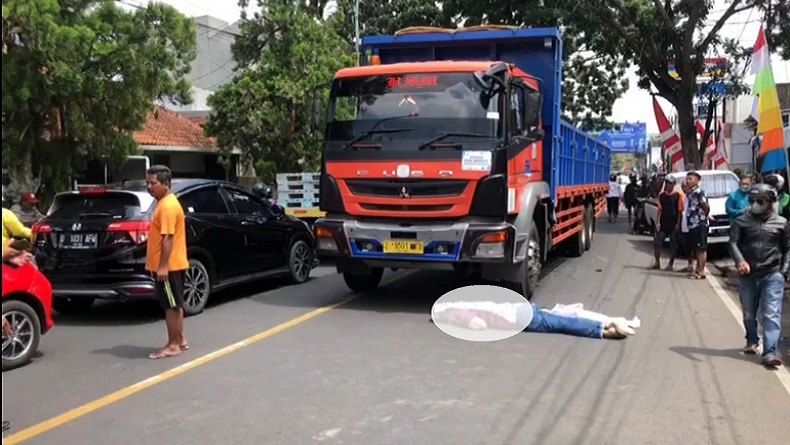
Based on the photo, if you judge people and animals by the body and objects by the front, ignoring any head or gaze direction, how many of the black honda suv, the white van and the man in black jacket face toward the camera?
2

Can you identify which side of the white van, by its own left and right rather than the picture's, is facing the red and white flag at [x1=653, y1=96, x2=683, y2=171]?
back

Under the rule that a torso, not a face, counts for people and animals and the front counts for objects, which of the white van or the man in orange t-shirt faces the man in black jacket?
the white van

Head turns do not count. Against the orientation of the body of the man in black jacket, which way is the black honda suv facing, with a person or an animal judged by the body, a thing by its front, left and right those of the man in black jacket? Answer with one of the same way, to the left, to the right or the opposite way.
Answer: the opposite way

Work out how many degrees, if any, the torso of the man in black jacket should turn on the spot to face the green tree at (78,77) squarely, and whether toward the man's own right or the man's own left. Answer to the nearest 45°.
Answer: approximately 90° to the man's own right

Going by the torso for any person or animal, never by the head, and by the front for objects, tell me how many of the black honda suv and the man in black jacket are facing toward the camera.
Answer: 1

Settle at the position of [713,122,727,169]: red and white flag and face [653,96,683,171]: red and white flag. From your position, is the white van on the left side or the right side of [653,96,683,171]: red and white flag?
left

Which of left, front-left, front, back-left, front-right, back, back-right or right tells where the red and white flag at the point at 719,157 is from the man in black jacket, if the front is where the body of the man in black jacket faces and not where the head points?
back

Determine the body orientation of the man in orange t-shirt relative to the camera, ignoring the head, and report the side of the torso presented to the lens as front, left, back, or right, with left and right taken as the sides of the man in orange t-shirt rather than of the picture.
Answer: left

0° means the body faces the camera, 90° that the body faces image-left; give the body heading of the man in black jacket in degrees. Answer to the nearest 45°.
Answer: approximately 0°
